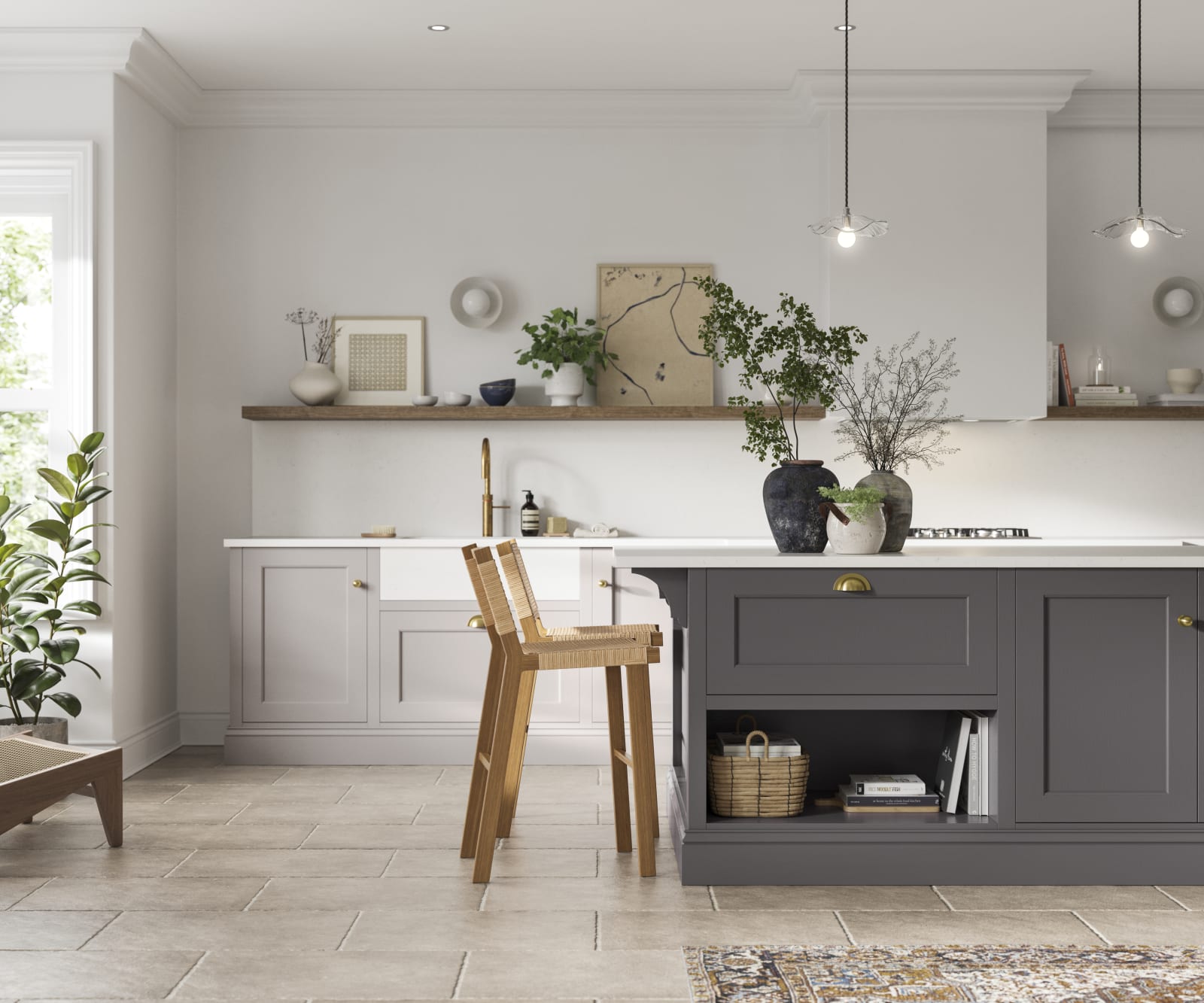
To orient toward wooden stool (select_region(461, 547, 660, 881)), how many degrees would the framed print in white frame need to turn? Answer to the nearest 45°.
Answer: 0° — it already faces it

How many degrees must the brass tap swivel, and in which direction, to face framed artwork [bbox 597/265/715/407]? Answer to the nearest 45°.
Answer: approximately 90° to its left

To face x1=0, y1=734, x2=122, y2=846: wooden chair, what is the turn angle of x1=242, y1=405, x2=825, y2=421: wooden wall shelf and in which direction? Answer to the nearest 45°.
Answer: approximately 45° to its right

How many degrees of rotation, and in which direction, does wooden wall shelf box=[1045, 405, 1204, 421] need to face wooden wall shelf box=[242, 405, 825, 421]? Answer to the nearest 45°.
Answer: approximately 45° to its right

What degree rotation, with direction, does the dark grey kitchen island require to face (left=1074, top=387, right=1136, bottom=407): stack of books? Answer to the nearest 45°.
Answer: approximately 180°

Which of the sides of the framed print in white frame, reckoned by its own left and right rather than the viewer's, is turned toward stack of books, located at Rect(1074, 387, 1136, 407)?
left

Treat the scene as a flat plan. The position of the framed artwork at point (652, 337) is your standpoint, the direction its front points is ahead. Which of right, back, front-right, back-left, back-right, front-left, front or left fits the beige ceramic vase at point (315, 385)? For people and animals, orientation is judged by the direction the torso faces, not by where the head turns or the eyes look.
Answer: right

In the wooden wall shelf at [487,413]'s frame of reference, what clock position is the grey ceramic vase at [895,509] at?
The grey ceramic vase is roughly at 11 o'clock from the wooden wall shelf.

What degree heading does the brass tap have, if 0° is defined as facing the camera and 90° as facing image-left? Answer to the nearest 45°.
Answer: approximately 0°
